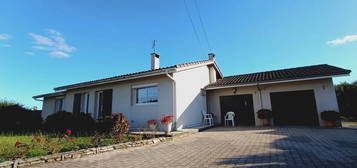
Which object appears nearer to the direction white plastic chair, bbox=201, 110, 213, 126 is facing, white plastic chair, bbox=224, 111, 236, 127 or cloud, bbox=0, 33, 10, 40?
the white plastic chair

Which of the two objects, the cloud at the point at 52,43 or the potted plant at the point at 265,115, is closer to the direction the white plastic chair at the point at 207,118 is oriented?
the potted plant

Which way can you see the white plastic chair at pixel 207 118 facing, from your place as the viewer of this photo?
facing the viewer and to the right of the viewer

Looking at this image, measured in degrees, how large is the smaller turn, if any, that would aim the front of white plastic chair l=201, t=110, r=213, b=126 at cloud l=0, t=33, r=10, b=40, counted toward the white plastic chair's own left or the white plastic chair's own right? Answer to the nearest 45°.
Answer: approximately 135° to the white plastic chair's own left

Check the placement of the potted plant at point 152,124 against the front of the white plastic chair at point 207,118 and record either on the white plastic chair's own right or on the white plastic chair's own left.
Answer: on the white plastic chair's own right

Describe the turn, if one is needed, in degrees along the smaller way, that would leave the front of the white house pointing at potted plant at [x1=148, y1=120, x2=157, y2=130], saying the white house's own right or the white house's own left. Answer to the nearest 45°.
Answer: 0° — it already faces it

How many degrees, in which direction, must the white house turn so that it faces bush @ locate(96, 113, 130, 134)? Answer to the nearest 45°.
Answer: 0° — it already faces it
